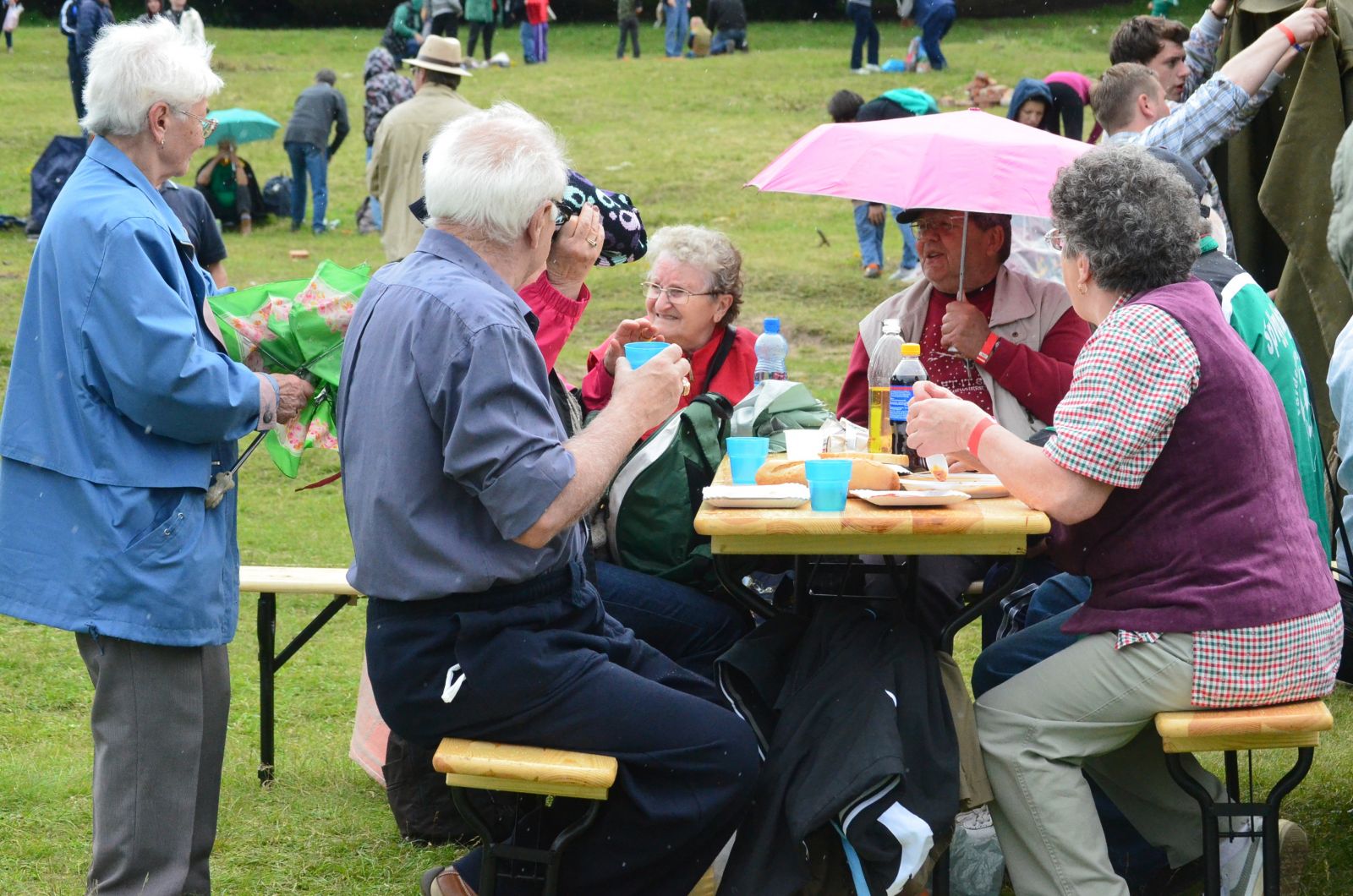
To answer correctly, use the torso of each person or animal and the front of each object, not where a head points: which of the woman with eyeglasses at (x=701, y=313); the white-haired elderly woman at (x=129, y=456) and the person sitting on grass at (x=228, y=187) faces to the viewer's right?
the white-haired elderly woman

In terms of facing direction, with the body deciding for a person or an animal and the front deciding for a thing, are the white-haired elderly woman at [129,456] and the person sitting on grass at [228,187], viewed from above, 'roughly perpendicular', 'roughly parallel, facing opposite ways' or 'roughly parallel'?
roughly perpendicular

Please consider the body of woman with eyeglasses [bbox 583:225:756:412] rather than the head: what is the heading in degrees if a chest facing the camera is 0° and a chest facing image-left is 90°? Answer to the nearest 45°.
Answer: approximately 45°

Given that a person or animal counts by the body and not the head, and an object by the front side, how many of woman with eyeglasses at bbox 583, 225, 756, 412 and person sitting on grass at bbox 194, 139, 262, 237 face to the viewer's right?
0

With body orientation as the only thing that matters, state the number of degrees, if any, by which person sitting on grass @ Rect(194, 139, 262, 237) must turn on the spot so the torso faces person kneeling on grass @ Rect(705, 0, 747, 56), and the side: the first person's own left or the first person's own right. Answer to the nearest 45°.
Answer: approximately 135° to the first person's own left

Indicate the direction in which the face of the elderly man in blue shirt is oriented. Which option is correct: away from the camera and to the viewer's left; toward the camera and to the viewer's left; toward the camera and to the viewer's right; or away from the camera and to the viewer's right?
away from the camera and to the viewer's right

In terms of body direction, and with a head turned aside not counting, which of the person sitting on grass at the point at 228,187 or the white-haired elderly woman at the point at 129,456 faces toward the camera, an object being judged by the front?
the person sitting on grass

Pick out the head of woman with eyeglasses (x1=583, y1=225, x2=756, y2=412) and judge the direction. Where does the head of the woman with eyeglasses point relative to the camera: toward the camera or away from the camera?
toward the camera

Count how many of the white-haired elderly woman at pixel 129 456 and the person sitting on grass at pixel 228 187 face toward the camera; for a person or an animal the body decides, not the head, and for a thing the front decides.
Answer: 1

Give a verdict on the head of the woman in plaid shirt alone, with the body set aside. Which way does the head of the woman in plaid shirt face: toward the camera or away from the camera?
away from the camera

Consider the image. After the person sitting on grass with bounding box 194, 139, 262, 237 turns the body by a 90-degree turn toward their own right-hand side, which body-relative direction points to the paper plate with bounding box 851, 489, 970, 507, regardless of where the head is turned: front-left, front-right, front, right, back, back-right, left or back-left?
left

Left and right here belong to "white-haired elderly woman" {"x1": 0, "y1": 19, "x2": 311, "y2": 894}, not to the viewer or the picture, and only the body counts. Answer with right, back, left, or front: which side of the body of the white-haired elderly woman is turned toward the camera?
right

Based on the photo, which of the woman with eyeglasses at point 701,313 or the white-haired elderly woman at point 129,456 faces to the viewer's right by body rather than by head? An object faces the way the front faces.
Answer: the white-haired elderly woman

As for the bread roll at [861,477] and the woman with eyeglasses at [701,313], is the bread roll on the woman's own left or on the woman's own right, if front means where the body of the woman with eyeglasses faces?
on the woman's own left

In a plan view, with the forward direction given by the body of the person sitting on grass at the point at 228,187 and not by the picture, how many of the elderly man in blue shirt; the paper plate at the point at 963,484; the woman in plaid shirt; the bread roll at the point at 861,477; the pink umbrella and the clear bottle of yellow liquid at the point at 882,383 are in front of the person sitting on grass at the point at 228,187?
6

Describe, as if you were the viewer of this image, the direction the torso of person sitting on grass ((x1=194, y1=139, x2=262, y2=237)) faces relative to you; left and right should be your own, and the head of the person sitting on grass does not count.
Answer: facing the viewer
